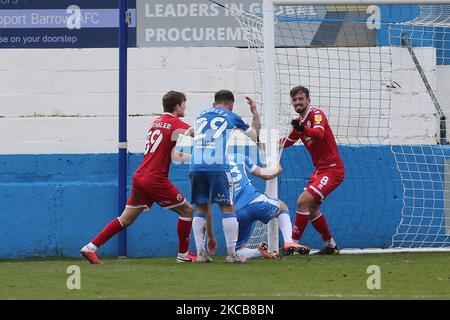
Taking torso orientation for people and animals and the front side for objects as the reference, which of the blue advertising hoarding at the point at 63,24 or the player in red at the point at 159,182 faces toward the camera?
the blue advertising hoarding

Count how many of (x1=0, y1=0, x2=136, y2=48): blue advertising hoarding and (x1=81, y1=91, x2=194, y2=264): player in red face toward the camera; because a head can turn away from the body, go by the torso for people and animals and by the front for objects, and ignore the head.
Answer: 1

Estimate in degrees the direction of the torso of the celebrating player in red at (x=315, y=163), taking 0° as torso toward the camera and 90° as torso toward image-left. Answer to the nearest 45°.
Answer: approximately 45°

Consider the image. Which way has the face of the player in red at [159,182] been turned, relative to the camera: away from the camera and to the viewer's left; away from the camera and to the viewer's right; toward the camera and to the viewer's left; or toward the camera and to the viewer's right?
away from the camera and to the viewer's right

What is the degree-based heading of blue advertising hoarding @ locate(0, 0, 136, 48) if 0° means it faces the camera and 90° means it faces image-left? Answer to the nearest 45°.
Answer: approximately 0°

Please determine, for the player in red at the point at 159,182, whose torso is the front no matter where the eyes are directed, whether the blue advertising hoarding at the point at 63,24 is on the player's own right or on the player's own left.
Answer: on the player's own left

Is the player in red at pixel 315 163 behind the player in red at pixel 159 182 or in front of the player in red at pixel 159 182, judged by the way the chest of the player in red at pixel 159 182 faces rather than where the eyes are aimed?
in front

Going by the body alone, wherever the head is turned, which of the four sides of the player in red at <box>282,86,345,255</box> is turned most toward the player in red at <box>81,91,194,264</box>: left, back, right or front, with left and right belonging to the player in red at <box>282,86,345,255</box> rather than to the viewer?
front

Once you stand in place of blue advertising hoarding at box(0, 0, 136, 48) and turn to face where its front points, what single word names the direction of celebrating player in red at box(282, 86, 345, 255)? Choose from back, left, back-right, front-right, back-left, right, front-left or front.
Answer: front-left

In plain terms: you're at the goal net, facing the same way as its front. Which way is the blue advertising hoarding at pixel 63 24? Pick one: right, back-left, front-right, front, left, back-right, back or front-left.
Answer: right

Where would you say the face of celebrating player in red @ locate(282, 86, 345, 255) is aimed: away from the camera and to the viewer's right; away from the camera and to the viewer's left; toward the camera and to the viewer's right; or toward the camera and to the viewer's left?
toward the camera and to the viewer's left

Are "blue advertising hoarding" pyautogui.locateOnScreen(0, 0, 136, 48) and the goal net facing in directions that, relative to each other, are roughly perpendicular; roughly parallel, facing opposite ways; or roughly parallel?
roughly parallel
